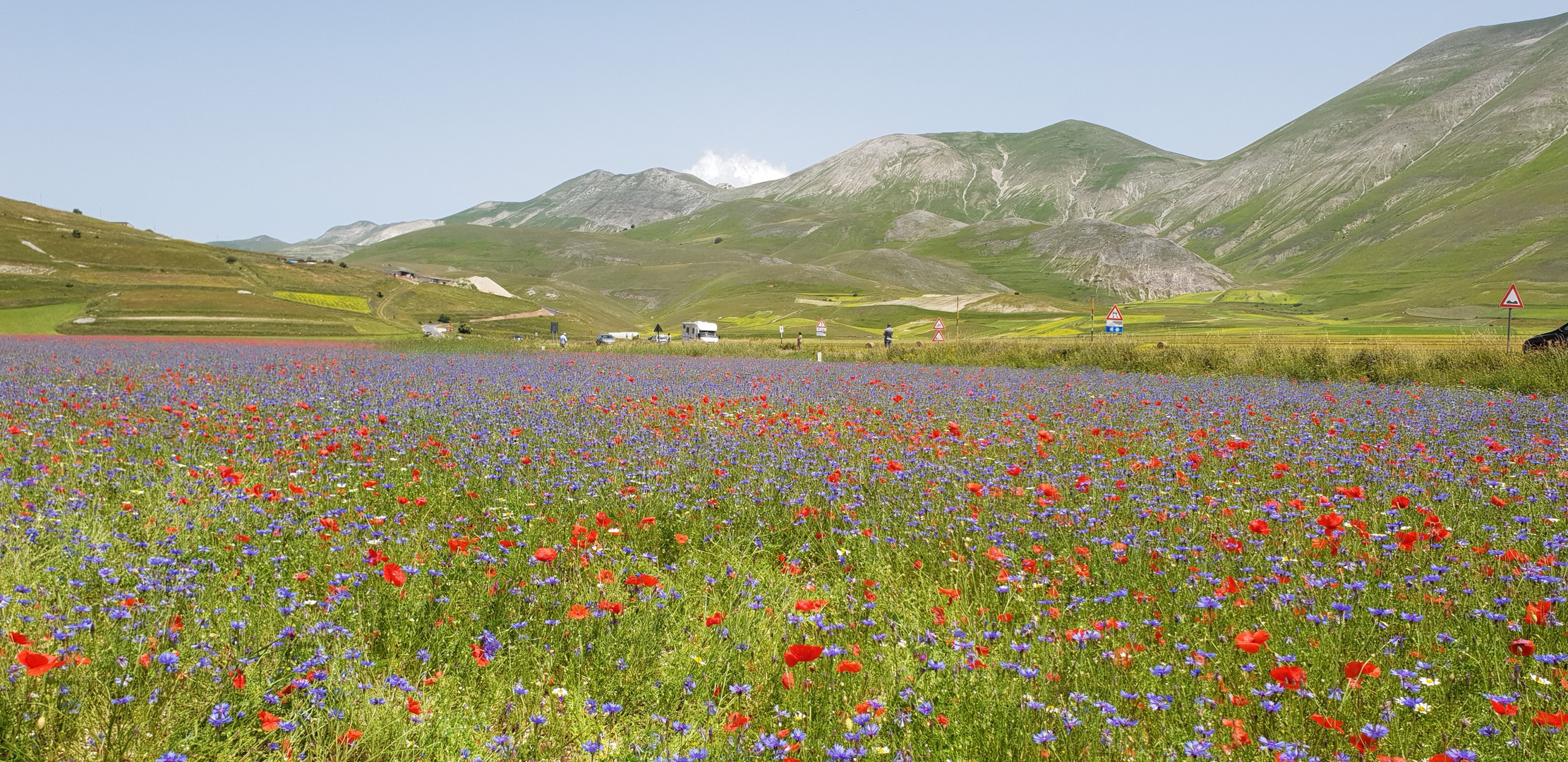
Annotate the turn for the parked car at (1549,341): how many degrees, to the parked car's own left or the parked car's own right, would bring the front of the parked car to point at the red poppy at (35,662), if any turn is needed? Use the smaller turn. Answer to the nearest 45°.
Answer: approximately 90° to the parked car's own left

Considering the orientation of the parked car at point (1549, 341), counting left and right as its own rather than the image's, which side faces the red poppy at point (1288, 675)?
left

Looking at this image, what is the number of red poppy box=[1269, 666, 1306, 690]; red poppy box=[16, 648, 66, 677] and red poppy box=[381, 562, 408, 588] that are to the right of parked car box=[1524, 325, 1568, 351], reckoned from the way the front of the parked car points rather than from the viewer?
0

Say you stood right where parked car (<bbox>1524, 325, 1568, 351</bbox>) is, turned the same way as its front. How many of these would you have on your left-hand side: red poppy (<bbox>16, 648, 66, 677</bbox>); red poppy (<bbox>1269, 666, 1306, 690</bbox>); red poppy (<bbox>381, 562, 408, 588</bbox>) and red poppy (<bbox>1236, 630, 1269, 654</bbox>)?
4

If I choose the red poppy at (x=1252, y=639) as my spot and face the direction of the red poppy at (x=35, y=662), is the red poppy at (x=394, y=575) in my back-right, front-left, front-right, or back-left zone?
front-right

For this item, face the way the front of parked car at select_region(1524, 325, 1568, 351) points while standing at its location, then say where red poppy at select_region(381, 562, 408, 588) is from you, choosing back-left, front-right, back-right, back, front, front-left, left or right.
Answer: left

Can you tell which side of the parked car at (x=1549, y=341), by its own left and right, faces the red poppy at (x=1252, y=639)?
left

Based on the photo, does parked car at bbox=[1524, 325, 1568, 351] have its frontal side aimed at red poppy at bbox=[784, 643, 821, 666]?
no

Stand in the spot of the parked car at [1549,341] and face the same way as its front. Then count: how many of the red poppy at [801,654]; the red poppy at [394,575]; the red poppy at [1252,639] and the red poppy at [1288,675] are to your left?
4

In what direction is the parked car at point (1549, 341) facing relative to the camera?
to the viewer's left
